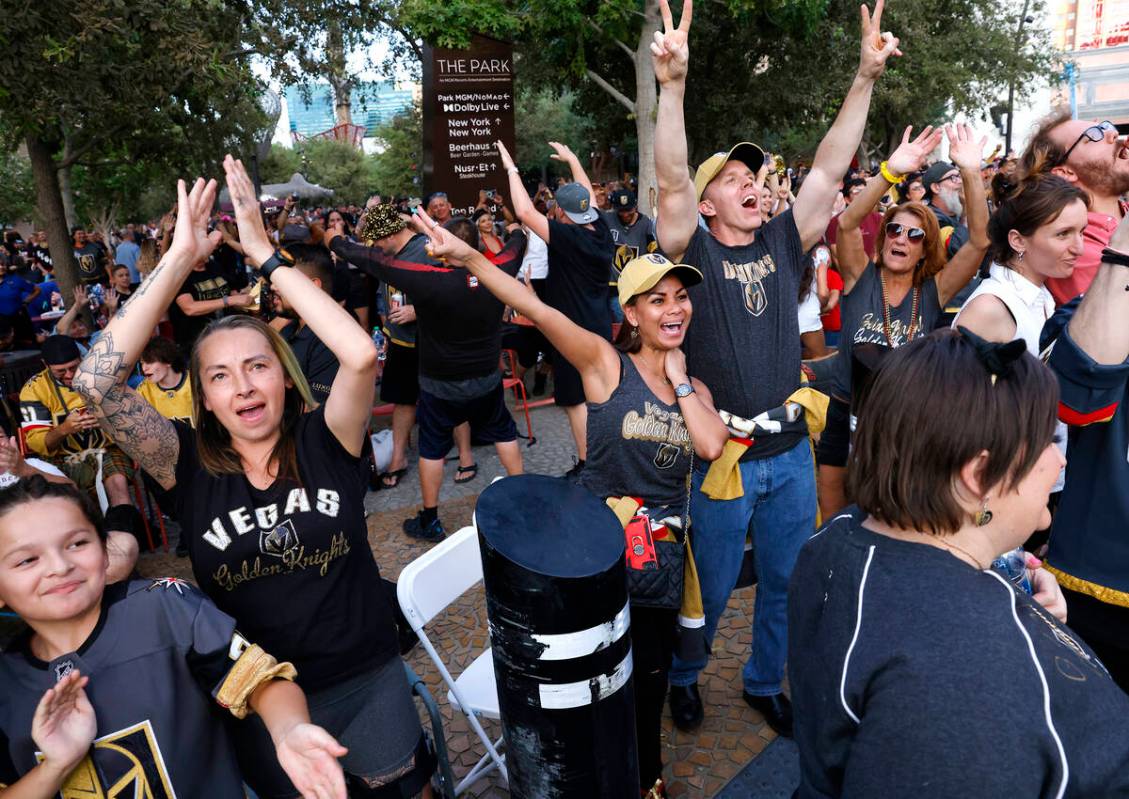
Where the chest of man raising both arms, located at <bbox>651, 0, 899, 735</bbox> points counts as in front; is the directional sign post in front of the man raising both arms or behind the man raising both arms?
behind

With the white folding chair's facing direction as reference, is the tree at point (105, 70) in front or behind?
behind

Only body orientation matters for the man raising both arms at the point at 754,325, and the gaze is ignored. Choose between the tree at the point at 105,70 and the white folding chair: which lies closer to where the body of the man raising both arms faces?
the white folding chair

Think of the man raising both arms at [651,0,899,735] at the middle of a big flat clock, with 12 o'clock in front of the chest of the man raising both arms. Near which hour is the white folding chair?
The white folding chair is roughly at 2 o'clock from the man raising both arms.

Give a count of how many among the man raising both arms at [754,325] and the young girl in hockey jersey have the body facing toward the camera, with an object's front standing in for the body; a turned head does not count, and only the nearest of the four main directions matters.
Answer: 2

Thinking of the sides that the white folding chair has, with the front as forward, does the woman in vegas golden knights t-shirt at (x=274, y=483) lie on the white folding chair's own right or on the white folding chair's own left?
on the white folding chair's own right

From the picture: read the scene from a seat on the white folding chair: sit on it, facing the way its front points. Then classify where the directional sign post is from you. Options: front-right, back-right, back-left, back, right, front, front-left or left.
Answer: back-left
